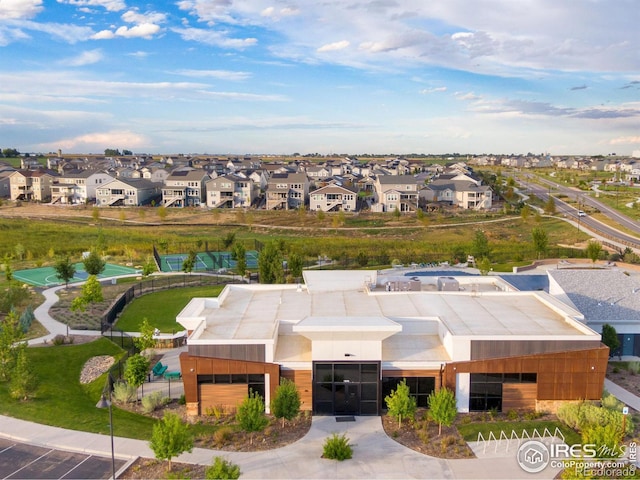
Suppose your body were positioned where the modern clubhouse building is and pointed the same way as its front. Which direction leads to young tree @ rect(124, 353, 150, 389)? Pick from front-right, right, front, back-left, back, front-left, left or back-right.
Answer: right

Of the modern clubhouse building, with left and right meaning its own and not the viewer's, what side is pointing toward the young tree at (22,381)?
right

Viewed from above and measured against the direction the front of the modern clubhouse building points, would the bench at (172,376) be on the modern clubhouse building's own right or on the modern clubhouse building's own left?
on the modern clubhouse building's own right

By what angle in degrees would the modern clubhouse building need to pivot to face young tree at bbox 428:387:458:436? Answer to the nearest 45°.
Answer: approximately 45° to its left

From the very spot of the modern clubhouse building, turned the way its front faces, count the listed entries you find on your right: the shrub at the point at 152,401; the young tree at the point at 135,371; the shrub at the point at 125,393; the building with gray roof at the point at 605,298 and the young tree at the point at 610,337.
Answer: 3

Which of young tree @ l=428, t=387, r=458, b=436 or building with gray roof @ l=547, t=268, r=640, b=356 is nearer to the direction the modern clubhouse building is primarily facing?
the young tree

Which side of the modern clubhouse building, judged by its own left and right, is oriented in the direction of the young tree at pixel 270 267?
back

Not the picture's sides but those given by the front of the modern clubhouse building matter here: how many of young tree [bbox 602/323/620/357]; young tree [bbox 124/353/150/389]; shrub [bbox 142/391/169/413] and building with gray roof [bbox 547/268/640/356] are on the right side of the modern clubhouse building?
2

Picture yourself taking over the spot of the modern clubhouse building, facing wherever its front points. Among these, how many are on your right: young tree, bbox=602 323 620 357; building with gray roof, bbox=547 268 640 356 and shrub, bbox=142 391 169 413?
1

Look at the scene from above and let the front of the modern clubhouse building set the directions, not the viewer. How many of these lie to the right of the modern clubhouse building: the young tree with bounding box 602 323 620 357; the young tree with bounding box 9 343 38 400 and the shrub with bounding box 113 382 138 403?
2

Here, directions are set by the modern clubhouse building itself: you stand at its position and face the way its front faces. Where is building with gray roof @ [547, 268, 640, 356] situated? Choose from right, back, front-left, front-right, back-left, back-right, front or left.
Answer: back-left

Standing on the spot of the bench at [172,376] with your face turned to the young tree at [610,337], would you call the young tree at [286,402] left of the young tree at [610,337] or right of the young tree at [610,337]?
right

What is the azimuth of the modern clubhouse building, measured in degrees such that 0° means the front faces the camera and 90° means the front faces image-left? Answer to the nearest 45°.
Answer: approximately 0°

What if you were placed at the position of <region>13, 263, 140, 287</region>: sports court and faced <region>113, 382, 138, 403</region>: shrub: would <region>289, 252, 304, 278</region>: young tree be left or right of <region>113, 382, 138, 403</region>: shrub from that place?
left

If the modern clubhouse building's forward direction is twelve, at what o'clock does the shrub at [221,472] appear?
The shrub is roughly at 1 o'clock from the modern clubhouse building.

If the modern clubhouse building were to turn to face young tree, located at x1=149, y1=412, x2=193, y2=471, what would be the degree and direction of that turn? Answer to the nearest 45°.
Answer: approximately 45° to its right

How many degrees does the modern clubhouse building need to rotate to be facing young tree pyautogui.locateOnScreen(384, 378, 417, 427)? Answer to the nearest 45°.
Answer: approximately 45° to its left

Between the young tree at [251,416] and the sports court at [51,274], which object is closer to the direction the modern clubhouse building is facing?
the young tree
